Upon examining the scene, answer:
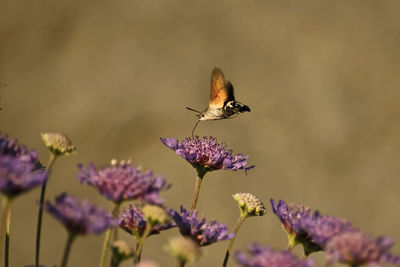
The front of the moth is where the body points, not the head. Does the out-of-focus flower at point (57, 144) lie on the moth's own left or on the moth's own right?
on the moth's own left

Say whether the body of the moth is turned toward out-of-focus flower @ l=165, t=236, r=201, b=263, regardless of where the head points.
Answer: no

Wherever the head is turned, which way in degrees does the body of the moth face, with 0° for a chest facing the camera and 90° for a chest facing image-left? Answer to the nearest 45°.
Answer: approximately 90°

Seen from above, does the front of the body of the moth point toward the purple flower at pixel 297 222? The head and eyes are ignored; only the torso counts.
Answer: no

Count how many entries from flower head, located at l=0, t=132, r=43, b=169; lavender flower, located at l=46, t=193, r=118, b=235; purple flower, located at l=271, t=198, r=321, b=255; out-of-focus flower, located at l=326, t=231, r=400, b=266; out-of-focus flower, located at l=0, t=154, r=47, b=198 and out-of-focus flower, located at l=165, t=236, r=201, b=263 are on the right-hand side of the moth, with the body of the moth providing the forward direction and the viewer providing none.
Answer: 0

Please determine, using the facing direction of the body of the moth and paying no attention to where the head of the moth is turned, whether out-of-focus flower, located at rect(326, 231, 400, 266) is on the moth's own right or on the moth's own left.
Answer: on the moth's own left

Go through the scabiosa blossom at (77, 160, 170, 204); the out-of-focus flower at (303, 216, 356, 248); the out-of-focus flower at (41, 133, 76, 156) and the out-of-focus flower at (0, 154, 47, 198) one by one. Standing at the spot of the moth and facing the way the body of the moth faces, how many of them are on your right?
0

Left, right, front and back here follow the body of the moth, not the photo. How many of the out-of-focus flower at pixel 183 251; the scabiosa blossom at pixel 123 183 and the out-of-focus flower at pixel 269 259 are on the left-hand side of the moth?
3
